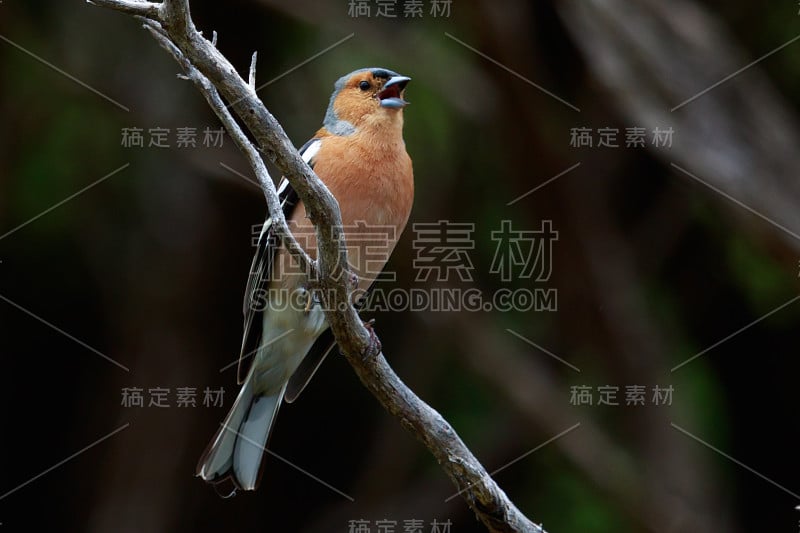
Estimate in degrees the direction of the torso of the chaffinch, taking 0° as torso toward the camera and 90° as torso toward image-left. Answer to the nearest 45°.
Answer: approximately 315°
